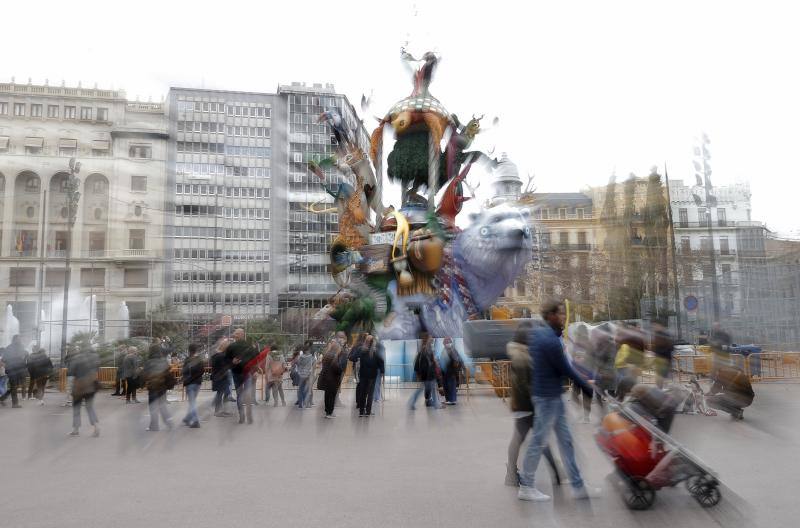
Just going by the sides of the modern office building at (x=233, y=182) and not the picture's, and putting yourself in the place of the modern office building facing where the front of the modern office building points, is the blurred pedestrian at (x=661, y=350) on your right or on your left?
on your left

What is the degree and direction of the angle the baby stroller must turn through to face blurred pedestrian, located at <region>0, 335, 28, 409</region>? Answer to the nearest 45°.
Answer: approximately 180°

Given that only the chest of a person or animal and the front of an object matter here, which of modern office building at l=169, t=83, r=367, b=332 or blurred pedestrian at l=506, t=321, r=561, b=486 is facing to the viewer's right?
the blurred pedestrian

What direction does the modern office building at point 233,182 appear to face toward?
toward the camera

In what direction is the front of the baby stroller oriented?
to the viewer's right

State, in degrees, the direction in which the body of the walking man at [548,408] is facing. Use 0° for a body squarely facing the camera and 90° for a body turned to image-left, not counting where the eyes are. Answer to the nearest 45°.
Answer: approximately 270°

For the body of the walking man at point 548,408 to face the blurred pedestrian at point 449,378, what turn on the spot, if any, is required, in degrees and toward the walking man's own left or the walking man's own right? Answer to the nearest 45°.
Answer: approximately 90° to the walking man's own left
